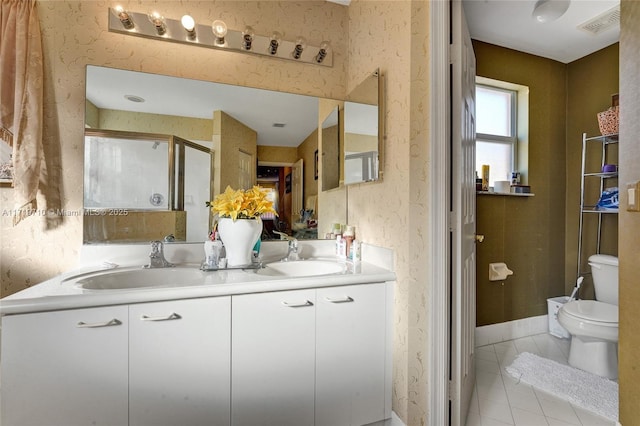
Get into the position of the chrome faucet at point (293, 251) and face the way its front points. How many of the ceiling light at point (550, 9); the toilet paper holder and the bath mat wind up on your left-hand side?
3

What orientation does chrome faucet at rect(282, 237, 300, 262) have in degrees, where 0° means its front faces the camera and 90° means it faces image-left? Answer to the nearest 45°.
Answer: approximately 0°

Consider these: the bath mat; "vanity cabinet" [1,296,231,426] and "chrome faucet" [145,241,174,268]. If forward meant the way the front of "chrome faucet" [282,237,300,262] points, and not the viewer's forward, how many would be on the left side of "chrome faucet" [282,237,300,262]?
1

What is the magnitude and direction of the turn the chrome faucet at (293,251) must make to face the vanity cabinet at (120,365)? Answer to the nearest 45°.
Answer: approximately 45° to its right

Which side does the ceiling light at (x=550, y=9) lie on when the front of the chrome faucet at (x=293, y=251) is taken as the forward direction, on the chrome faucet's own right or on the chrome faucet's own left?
on the chrome faucet's own left

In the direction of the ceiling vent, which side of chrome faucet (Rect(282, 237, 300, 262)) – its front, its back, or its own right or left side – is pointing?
left

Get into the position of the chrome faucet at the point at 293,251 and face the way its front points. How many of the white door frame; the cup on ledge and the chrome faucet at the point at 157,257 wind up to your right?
1

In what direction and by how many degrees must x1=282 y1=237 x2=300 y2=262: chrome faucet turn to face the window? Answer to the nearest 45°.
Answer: approximately 90° to its left

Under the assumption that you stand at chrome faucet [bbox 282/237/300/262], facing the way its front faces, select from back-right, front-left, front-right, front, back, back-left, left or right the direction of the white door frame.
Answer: front-left

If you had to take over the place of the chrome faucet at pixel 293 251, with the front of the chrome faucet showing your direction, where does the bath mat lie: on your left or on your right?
on your left

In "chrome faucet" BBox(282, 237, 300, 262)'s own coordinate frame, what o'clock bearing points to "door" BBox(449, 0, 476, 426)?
The door is roughly at 10 o'clock from the chrome faucet.

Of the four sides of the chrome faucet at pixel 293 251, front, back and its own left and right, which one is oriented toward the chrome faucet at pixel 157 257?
right
